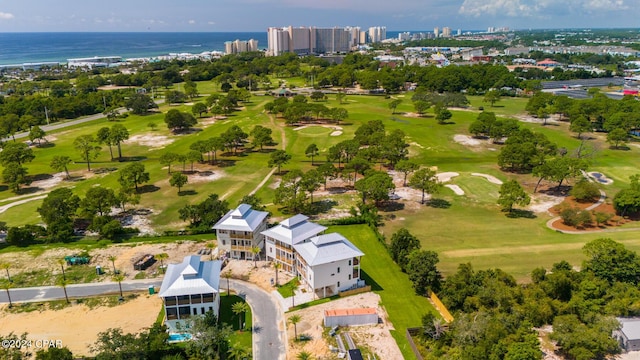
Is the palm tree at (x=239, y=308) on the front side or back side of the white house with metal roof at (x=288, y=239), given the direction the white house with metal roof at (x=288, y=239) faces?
on the front side

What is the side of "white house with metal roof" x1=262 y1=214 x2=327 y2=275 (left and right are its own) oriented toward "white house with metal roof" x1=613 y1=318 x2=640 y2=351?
left

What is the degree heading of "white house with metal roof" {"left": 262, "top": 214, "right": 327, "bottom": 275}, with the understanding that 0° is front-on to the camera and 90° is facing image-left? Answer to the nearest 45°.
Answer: approximately 45°

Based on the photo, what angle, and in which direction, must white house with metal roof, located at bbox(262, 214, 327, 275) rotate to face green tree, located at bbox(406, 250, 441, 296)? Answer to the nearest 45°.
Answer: approximately 90° to its left

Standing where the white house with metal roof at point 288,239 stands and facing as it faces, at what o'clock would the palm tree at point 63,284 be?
The palm tree is roughly at 1 o'clock from the white house with metal roof.

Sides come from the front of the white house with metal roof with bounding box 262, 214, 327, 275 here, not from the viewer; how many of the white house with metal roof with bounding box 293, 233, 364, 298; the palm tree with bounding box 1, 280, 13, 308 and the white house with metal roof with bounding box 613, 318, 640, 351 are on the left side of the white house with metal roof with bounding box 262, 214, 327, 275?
2

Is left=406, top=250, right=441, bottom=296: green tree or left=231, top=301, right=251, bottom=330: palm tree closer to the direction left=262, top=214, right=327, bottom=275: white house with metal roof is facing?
the palm tree

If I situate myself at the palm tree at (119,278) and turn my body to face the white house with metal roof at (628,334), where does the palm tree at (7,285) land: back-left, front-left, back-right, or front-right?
back-right

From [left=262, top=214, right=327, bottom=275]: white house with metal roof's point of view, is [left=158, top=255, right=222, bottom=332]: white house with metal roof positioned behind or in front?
in front
